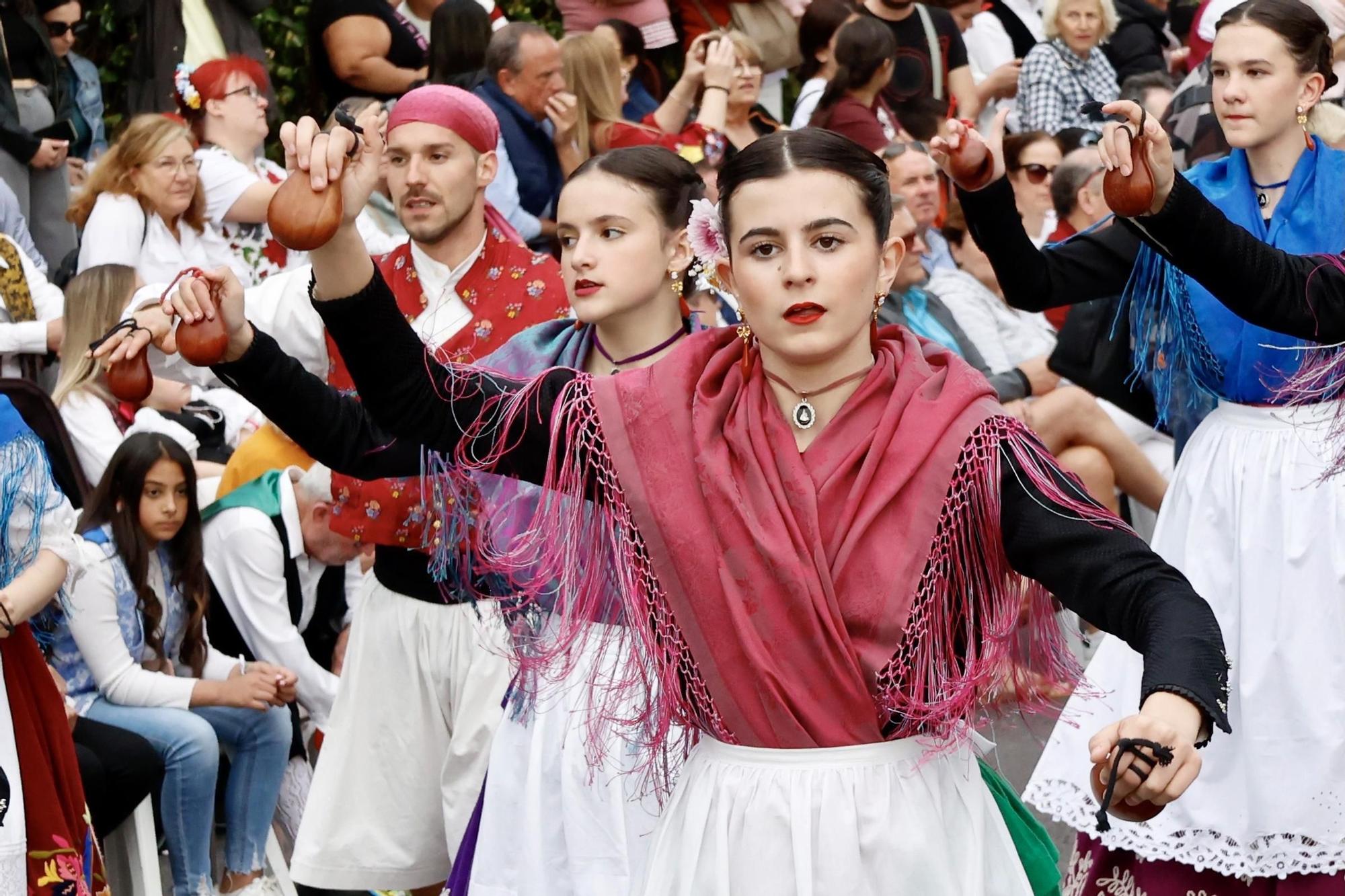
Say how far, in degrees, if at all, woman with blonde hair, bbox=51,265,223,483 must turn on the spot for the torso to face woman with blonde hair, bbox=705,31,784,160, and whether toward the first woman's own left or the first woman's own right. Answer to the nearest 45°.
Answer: approximately 45° to the first woman's own left

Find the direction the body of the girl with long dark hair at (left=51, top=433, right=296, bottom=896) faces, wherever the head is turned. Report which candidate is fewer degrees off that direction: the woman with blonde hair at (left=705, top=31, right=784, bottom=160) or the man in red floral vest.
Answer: the man in red floral vest

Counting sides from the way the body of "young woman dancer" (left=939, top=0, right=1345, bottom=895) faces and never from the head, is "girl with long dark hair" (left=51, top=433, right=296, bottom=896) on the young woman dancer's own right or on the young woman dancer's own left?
on the young woman dancer's own right

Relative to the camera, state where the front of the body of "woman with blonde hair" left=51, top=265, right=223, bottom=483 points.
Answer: to the viewer's right

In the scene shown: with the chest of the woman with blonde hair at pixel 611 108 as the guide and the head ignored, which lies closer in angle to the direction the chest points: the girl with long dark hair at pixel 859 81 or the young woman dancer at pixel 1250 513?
the girl with long dark hair

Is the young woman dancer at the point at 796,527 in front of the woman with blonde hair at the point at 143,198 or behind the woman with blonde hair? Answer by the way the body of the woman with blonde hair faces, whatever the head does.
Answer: in front

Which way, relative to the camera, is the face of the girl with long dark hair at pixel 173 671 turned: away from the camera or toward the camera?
toward the camera

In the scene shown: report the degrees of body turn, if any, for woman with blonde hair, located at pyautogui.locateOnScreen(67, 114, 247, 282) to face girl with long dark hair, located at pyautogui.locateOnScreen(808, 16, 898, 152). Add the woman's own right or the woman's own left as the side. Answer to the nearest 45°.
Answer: approximately 45° to the woman's own left

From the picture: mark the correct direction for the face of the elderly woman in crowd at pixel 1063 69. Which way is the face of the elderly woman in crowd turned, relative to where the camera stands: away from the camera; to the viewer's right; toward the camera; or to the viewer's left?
toward the camera

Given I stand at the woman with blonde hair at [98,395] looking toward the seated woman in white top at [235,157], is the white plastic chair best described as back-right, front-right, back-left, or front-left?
back-right

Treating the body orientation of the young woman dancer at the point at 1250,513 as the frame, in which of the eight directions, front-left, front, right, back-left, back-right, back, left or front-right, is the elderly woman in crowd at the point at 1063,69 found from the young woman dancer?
back-right

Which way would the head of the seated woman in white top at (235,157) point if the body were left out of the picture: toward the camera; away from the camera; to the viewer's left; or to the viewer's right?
to the viewer's right

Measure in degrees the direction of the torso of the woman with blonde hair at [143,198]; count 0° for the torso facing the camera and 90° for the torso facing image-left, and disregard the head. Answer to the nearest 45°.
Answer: approximately 315°

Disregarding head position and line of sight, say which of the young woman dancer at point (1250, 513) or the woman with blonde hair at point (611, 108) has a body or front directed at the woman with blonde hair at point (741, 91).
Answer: the woman with blonde hair at point (611, 108)

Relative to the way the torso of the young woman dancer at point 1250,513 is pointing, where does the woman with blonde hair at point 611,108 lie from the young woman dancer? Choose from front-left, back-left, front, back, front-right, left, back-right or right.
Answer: right

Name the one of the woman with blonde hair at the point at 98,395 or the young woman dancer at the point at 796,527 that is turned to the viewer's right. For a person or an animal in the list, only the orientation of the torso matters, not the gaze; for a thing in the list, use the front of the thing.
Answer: the woman with blonde hair

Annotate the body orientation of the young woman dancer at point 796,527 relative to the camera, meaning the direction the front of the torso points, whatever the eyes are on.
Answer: toward the camera

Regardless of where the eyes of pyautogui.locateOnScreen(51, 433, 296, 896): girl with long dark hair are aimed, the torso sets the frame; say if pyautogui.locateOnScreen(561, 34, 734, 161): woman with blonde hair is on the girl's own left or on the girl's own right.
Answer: on the girl's own left
